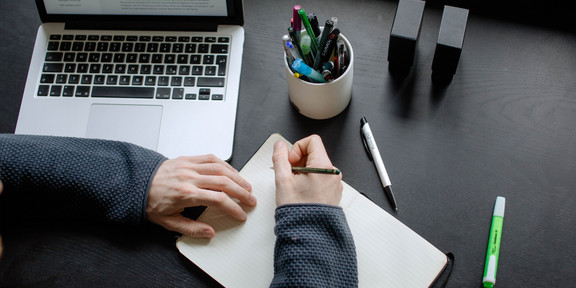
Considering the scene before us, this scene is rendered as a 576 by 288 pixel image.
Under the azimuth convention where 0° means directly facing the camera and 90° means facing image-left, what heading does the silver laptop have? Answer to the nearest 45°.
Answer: approximately 0°
